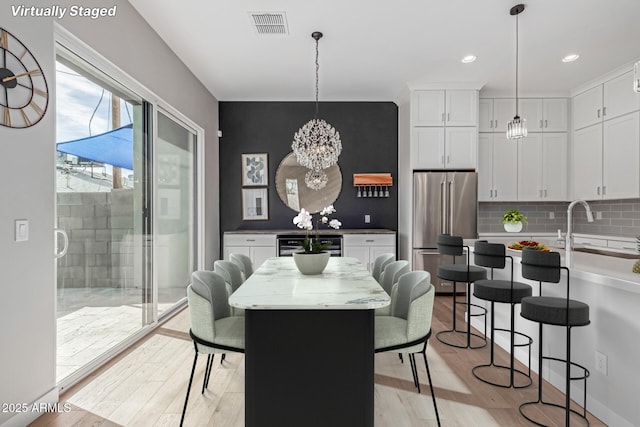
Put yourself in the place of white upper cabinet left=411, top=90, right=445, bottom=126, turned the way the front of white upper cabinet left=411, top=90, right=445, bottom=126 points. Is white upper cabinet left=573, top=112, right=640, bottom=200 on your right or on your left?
on your left

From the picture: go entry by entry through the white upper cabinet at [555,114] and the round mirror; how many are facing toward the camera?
2

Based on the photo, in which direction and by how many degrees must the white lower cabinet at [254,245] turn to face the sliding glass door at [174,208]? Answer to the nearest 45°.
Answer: approximately 45° to its right

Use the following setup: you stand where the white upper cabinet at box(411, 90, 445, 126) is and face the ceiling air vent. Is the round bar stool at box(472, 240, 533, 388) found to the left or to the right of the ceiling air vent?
left

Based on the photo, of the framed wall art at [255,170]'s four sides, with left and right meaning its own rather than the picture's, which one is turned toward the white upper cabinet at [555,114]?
left

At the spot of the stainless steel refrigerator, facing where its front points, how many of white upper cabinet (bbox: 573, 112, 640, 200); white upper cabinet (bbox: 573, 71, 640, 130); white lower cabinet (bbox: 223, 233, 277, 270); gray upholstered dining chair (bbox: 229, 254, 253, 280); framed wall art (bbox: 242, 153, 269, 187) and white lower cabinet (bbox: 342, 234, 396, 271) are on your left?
2

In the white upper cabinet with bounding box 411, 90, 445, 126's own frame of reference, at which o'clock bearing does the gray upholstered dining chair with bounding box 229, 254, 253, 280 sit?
The gray upholstered dining chair is roughly at 1 o'clock from the white upper cabinet.

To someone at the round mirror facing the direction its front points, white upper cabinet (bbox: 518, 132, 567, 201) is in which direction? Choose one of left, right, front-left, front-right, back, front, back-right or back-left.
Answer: left

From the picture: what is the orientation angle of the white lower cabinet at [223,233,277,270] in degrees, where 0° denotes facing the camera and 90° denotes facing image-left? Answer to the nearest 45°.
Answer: approximately 0°

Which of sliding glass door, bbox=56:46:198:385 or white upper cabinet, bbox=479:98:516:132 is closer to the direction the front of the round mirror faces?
the sliding glass door

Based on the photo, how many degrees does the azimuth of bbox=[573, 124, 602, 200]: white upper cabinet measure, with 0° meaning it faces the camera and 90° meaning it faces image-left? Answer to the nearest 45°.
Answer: approximately 45°

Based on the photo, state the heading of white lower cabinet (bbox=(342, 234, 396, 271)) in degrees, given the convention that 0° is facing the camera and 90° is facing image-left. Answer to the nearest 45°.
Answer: approximately 0°
